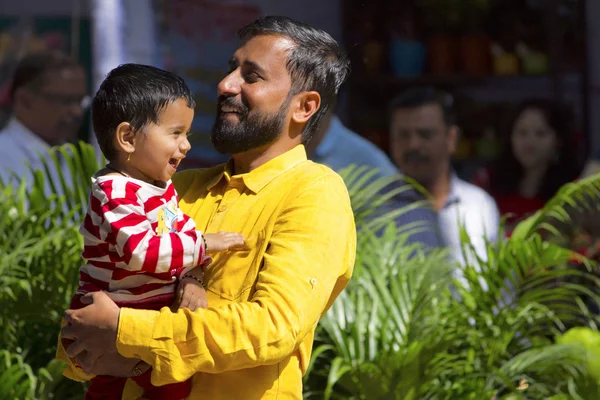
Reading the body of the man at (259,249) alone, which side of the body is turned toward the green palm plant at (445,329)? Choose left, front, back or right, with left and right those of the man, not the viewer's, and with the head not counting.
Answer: back

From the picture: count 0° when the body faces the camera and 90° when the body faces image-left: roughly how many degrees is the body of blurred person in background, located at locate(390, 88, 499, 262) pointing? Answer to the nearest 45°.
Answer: approximately 45°

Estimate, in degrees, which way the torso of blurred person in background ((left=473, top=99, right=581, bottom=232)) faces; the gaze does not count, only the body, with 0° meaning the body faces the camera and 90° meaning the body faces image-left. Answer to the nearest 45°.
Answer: approximately 45°

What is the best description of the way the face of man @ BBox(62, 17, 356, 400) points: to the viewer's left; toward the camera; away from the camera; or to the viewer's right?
to the viewer's left

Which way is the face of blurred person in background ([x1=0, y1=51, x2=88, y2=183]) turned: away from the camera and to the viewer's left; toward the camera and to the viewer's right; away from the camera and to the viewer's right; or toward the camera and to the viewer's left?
toward the camera and to the viewer's right
